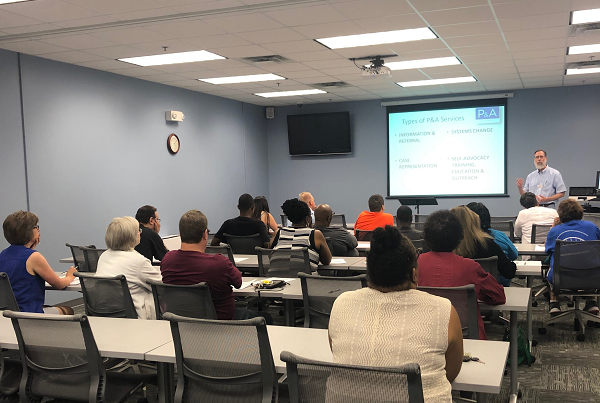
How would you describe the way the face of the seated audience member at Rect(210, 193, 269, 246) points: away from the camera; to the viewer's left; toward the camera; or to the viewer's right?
away from the camera

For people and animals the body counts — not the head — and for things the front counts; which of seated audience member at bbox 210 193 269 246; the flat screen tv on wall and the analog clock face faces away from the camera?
the seated audience member

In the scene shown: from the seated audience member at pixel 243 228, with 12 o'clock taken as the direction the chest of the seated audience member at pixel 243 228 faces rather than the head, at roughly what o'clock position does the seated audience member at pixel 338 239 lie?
the seated audience member at pixel 338 239 is roughly at 4 o'clock from the seated audience member at pixel 243 228.

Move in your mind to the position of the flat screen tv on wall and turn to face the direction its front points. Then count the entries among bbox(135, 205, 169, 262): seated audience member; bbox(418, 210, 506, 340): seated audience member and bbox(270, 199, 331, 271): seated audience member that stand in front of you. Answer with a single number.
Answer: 3

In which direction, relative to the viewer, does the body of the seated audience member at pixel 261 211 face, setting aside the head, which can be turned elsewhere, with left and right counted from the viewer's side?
facing away from the viewer and to the right of the viewer

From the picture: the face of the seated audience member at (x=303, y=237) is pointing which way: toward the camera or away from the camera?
away from the camera

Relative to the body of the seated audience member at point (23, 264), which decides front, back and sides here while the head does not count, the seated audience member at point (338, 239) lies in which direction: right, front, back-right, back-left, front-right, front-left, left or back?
front-right

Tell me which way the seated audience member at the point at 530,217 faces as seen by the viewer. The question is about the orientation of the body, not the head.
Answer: away from the camera

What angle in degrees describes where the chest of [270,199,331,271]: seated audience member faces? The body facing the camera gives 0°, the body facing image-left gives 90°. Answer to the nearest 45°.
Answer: approximately 225°

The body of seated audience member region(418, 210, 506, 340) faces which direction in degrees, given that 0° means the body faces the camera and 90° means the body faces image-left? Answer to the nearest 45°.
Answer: approximately 180°

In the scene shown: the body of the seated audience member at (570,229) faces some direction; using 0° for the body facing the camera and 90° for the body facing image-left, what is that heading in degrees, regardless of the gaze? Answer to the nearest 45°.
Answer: approximately 180°

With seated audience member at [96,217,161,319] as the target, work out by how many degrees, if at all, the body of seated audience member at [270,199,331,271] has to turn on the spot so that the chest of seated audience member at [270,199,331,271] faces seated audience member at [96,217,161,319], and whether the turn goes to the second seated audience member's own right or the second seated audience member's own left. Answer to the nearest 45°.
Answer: approximately 180°

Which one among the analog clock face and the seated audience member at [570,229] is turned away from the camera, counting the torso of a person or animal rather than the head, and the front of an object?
the seated audience member

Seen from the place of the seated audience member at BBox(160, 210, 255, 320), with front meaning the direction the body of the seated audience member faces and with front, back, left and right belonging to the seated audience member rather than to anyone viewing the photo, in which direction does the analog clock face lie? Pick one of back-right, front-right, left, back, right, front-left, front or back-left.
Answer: front-left

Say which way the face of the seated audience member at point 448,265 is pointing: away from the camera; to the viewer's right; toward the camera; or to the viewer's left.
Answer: away from the camera

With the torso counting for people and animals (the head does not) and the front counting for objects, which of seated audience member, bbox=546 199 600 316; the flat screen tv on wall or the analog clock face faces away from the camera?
the seated audience member
